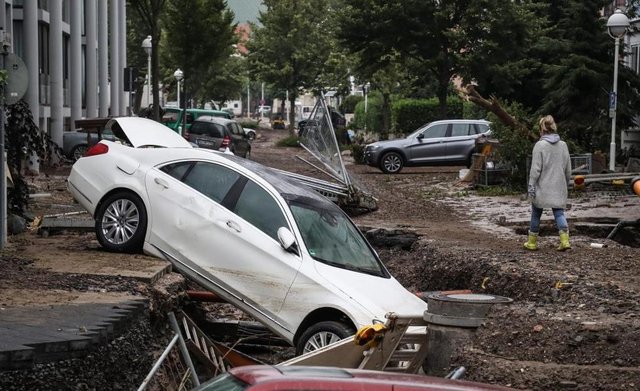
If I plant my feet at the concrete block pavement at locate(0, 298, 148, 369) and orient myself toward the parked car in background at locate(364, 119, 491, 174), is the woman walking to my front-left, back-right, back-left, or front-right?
front-right

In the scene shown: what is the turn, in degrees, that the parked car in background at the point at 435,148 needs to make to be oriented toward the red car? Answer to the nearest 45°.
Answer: approximately 90° to its left

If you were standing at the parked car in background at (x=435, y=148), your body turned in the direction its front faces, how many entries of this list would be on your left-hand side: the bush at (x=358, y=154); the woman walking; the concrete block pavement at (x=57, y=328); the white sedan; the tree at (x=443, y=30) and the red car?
4

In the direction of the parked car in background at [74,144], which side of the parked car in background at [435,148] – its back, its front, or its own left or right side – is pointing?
front

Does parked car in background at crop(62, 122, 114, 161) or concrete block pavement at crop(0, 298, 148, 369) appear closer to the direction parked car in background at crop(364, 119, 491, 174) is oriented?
the parked car in background

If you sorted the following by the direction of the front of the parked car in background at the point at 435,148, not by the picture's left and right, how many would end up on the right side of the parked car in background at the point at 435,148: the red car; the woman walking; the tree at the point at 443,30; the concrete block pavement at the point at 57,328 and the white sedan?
1

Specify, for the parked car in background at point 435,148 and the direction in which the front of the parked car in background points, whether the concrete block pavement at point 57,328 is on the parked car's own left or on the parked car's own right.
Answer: on the parked car's own left

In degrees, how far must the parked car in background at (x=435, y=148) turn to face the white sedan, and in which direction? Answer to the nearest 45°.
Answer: approximately 90° to its left

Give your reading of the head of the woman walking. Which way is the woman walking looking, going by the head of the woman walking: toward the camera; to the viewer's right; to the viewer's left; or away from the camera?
away from the camera

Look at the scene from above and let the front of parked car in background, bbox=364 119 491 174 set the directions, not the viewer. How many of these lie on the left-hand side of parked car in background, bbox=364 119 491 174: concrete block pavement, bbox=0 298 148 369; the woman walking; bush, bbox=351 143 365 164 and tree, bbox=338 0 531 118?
2

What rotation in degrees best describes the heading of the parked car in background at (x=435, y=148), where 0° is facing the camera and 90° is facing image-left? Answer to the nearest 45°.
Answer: approximately 90°

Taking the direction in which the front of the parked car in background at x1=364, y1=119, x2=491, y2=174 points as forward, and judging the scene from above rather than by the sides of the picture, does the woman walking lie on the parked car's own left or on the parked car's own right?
on the parked car's own left

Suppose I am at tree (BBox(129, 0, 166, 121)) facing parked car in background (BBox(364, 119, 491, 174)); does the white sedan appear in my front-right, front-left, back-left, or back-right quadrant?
front-right

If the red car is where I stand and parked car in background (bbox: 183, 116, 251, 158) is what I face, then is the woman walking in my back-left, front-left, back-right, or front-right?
front-right

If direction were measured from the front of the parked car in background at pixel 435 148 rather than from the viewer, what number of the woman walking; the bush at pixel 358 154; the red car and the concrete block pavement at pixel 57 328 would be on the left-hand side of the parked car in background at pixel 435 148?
3

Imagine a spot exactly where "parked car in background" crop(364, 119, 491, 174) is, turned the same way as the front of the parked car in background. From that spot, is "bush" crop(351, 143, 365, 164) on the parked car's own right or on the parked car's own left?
on the parked car's own right
